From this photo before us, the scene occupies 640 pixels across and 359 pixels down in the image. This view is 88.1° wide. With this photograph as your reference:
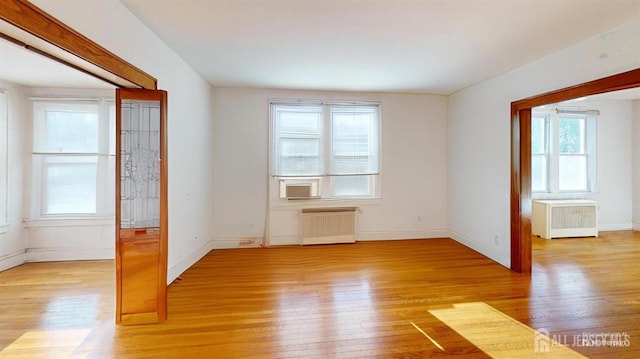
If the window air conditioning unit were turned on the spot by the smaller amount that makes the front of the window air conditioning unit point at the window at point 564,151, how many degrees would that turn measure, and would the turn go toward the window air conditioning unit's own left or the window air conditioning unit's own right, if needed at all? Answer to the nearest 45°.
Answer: approximately 90° to the window air conditioning unit's own left

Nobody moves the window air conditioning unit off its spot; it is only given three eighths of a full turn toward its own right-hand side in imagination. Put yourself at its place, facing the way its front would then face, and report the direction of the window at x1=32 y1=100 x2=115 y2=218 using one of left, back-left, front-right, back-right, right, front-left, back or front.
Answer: front-left

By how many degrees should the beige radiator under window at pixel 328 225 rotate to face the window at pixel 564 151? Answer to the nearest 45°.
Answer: approximately 90° to its left

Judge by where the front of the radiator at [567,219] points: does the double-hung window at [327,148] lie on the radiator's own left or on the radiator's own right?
on the radiator's own right

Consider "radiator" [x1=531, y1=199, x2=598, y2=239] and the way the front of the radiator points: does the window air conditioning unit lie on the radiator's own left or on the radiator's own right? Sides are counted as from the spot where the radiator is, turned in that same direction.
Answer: on the radiator's own right

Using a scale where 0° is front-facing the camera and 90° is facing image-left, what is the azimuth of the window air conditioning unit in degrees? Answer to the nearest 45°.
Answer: approximately 0°

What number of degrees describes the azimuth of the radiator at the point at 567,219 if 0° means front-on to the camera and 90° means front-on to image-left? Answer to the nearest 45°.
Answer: approximately 315°

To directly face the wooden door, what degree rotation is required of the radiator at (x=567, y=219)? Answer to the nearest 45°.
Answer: approximately 90° to its right

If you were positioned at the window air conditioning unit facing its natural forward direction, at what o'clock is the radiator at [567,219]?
The radiator is roughly at 9 o'clock from the window air conditioning unit.

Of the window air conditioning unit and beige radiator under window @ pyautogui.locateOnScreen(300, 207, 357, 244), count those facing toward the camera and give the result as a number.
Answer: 2
